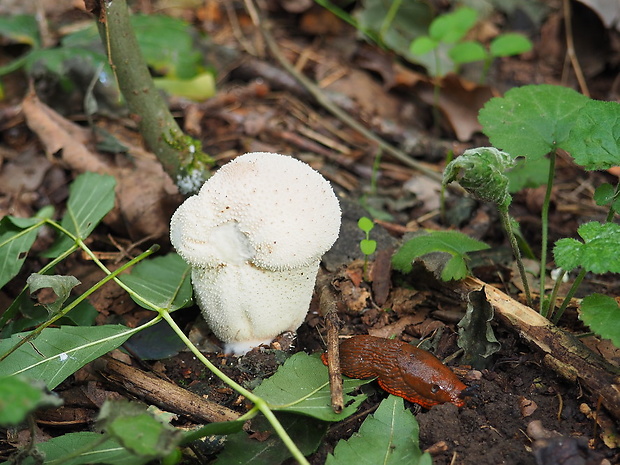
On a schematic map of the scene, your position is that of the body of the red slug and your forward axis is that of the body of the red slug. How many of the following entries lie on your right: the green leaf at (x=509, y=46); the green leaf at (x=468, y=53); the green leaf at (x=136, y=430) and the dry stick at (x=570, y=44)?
1

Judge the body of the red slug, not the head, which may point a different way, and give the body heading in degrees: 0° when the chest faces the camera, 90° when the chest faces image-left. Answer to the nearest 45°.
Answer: approximately 315°

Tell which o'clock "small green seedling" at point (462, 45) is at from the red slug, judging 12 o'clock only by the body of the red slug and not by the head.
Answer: The small green seedling is roughly at 8 o'clock from the red slug.

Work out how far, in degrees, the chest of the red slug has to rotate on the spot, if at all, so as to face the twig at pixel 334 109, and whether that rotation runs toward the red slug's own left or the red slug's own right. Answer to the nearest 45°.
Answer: approximately 135° to the red slug's own left

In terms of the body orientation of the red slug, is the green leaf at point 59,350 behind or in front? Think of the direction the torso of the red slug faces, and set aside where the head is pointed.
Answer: behind

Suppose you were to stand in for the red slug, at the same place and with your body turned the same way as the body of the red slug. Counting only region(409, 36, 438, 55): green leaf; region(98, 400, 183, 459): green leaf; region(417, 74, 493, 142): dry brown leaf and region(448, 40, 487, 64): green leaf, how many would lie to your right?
1

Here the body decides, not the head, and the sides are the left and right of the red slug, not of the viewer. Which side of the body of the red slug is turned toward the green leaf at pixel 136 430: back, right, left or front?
right

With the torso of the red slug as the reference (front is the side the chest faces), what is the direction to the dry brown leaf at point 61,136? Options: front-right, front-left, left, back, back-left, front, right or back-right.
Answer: back

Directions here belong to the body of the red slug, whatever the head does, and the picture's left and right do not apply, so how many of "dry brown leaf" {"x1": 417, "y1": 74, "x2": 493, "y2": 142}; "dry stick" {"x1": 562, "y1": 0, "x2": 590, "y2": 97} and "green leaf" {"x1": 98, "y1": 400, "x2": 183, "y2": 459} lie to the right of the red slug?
1
